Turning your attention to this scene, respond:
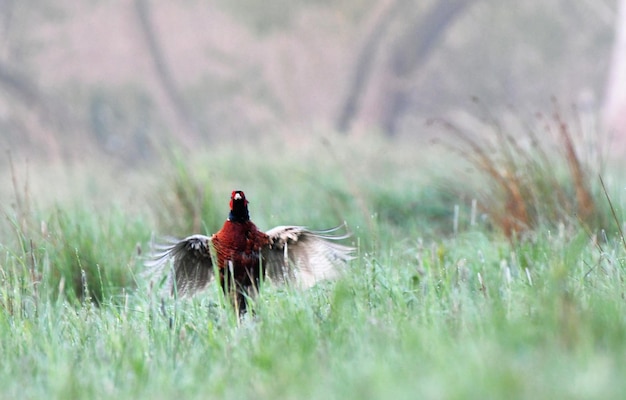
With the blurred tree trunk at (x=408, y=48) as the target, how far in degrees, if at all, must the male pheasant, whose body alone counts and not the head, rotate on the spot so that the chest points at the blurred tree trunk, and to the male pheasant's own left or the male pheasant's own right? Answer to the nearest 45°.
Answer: approximately 180°

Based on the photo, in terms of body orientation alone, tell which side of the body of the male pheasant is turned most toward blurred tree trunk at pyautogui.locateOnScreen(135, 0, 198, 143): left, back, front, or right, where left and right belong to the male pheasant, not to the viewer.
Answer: back

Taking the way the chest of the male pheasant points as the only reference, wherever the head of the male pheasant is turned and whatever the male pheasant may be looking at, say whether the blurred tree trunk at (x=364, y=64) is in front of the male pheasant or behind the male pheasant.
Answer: behind

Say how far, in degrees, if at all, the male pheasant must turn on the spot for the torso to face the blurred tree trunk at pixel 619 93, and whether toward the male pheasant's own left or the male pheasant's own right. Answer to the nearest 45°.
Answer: approximately 135° to the male pheasant's own left

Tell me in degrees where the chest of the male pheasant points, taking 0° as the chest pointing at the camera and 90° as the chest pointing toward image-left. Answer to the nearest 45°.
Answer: approximately 0°
